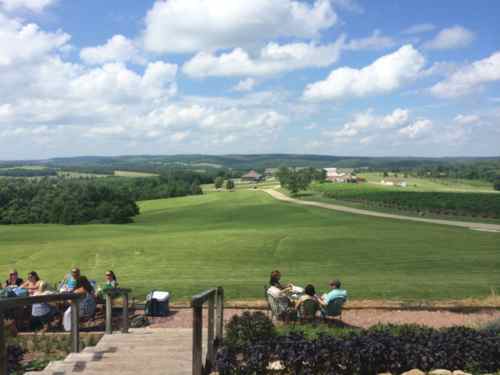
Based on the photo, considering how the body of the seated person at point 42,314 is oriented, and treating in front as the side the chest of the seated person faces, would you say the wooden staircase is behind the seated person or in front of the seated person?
behind

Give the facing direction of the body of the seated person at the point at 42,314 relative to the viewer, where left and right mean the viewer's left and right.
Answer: facing away from the viewer

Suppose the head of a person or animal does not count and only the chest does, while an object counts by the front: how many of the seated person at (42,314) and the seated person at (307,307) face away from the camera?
2

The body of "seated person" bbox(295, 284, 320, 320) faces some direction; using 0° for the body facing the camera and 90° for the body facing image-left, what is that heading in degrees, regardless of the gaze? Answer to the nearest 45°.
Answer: approximately 180°

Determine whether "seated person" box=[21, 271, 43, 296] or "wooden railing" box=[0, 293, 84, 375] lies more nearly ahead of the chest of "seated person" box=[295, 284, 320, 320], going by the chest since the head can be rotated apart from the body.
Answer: the seated person

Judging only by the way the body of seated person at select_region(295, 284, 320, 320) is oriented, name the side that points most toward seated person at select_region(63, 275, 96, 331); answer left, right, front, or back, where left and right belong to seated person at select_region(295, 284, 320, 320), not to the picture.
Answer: left

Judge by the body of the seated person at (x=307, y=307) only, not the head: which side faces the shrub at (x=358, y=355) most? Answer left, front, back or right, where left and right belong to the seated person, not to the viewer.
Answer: back
